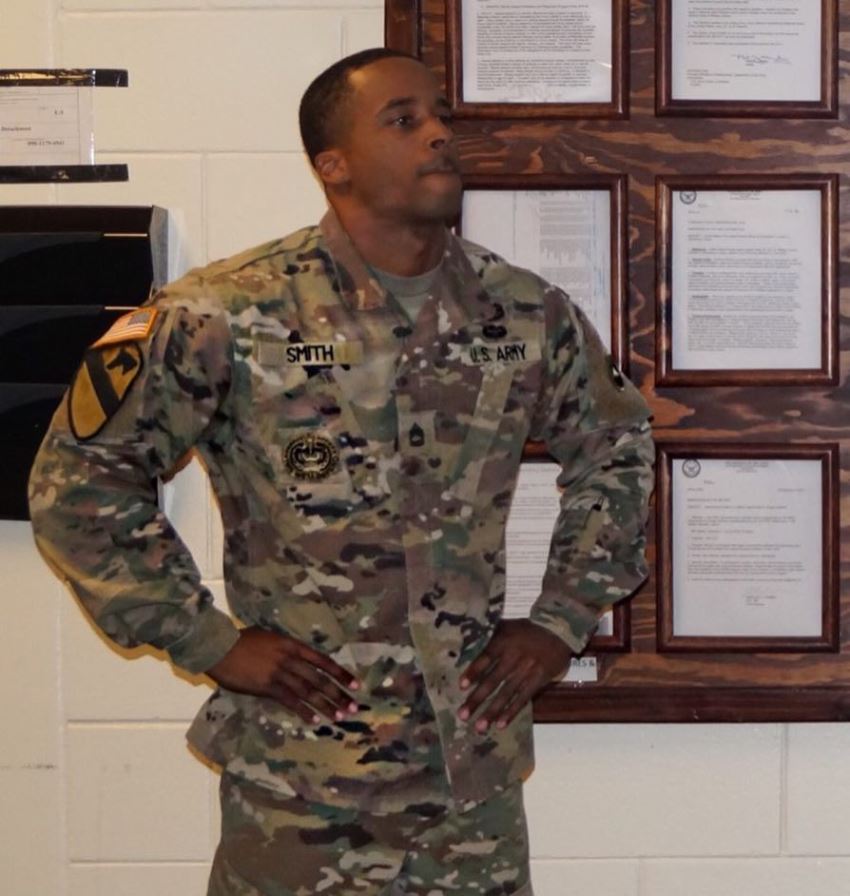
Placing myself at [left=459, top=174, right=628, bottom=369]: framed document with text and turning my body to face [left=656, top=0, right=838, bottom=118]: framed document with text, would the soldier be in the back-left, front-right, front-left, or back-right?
back-right

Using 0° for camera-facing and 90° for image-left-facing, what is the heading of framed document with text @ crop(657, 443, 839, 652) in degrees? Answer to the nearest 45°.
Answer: approximately 0°

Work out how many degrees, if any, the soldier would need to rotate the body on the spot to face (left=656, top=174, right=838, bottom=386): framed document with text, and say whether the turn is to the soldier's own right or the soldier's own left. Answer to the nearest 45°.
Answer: approximately 90° to the soldier's own left

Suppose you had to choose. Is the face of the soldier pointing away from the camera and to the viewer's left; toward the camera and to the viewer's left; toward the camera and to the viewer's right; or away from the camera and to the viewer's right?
toward the camera and to the viewer's right

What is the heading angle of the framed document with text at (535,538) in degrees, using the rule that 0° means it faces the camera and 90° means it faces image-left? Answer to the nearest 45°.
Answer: approximately 0°
